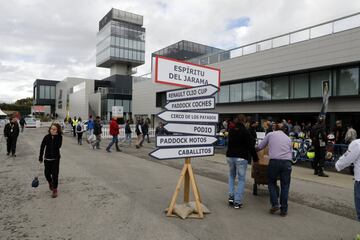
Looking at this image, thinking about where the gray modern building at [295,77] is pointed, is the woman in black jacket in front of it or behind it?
in front

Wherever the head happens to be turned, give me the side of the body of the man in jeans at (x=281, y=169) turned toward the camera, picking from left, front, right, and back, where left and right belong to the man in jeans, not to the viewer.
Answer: back

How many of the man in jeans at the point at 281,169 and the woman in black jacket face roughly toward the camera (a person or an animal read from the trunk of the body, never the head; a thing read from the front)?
1

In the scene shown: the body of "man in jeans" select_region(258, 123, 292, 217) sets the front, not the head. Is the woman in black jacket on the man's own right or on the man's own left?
on the man's own left

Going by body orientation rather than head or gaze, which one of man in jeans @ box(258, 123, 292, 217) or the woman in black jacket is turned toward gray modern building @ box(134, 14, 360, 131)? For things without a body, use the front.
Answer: the man in jeans

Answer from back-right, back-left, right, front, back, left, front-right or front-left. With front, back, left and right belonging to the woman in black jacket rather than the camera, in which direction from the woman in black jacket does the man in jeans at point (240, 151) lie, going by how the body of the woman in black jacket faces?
front-left

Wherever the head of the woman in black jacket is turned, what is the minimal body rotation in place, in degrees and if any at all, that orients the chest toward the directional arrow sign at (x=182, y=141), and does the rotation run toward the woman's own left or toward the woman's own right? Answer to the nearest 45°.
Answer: approximately 45° to the woman's own left

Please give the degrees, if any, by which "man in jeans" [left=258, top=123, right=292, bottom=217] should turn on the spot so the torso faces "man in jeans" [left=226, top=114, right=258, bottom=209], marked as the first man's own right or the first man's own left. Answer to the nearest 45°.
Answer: approximately 90° to the first man's own left
